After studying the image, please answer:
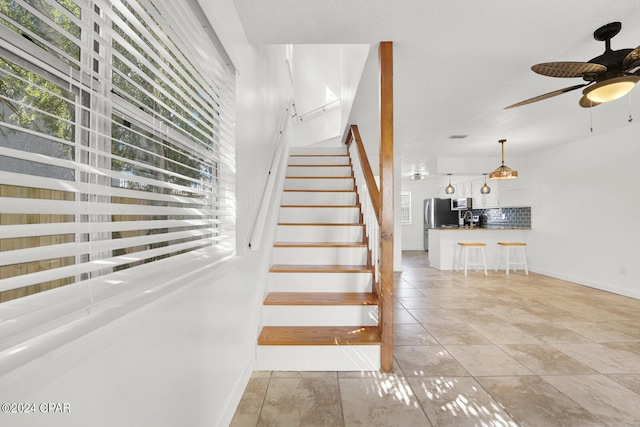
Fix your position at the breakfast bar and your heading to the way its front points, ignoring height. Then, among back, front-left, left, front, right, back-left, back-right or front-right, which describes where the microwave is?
back

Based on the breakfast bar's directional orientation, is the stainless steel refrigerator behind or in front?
behind

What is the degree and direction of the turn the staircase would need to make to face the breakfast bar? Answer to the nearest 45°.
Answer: approximately 135° to its left

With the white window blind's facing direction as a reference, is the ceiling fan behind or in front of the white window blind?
in front

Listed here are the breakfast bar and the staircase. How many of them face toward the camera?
2

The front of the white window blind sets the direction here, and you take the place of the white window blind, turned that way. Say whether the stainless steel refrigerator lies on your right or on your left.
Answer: on your left

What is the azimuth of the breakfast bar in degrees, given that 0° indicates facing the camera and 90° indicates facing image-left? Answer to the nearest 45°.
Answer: approximately 0°

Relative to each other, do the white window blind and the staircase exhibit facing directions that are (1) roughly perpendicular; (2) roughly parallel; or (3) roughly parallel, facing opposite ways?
roughly perpendicular

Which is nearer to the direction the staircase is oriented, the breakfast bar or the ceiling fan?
the ceiling fan

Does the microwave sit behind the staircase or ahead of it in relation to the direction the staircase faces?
behind

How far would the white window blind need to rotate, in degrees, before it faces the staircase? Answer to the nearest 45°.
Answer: approximately 90° to its left

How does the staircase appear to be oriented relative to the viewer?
toward the camera

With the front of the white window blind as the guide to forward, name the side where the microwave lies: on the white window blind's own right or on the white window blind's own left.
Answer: on the white window blind's own left
